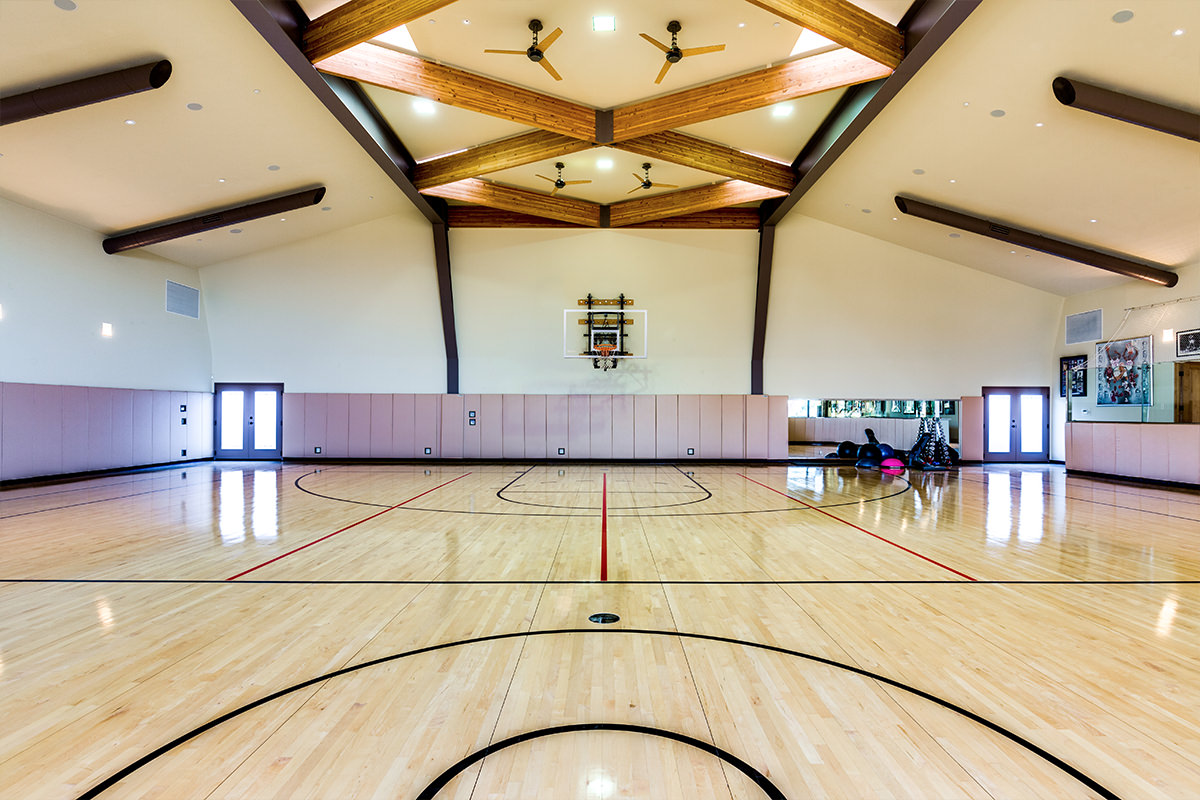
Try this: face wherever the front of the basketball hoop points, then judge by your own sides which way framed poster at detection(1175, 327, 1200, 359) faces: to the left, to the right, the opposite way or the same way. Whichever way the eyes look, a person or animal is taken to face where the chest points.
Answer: to the right

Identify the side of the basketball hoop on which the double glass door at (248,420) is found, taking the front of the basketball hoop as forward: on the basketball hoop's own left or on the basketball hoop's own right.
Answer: on the basketball hoop's own right

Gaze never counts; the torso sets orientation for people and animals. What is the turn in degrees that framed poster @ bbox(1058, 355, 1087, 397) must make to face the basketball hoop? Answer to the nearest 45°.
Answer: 0° — it already faces it

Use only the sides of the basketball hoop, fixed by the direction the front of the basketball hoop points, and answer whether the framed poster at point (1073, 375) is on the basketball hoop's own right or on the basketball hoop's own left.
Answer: on the basketball hoop's own left

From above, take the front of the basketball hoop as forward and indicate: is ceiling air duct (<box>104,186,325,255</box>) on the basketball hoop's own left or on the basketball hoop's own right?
on the basketball hoop's own right

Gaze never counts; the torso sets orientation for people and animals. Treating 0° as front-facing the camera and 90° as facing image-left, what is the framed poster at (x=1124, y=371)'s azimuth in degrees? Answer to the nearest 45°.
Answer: approximately 45°

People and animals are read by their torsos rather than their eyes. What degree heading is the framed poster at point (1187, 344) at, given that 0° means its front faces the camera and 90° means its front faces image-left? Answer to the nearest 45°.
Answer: approximately 45°
